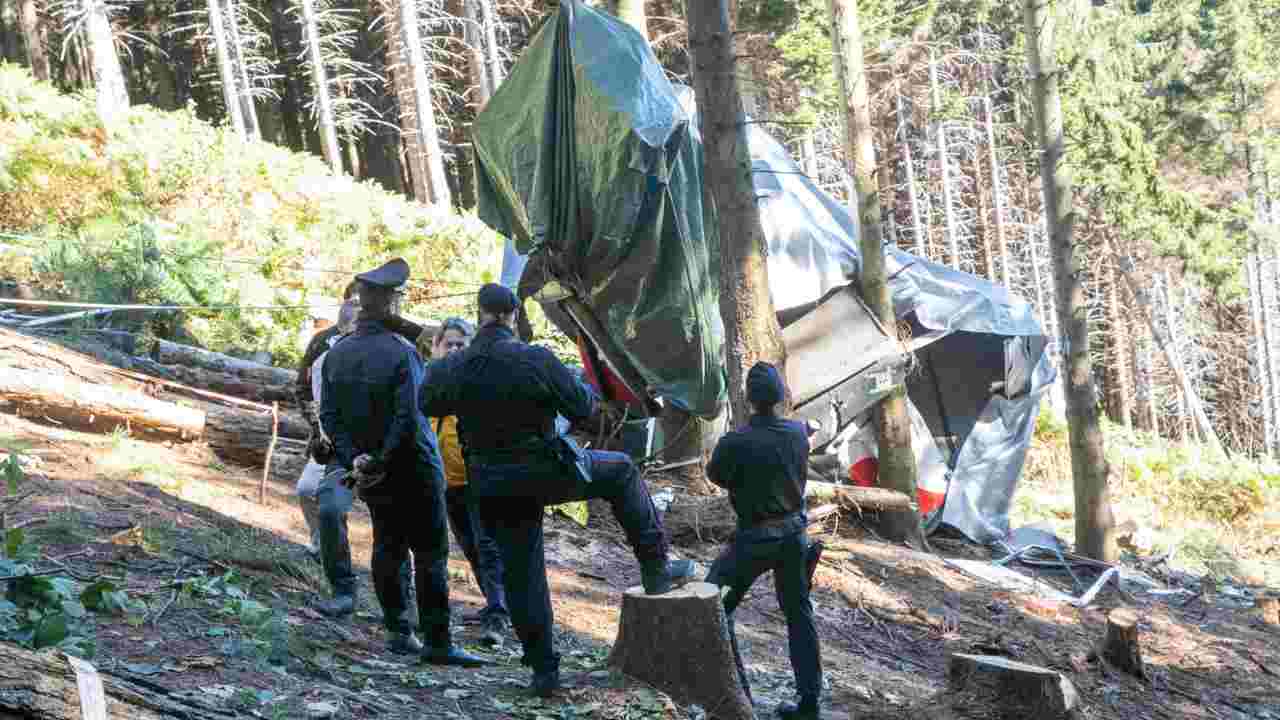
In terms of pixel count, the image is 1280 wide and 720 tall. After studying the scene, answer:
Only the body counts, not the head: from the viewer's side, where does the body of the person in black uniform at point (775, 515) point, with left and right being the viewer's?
facing away from the viewer and to the left of the viewer

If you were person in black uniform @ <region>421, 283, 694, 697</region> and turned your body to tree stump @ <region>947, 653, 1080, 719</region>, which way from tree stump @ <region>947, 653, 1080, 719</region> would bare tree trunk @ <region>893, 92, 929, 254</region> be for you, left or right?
left

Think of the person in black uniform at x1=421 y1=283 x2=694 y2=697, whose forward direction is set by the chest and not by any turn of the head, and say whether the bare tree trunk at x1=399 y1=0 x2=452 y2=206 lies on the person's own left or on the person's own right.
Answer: on the person's own left

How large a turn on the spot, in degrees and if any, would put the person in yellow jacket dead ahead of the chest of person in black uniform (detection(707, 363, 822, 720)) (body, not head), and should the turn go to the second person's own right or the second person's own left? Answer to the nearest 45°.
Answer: approximately 45° to the second person's own left

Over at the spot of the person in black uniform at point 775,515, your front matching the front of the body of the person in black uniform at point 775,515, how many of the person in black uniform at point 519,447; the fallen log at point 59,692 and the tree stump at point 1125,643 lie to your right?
1

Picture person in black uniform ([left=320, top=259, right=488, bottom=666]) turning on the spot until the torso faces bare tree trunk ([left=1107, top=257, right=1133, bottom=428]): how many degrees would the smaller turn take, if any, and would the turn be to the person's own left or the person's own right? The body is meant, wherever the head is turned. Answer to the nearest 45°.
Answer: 0° — they already face it

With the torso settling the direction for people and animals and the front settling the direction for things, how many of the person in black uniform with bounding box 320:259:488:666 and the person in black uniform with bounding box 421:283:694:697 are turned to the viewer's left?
0

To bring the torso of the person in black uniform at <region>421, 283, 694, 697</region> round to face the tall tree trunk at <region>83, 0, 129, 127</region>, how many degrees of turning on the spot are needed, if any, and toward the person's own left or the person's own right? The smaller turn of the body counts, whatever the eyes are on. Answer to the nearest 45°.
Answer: approximately 45° to the person's own left

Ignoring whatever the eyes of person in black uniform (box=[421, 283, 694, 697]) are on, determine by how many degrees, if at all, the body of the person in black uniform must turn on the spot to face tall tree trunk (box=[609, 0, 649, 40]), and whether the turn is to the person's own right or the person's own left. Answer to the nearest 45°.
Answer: approximately 45° to the person's own left

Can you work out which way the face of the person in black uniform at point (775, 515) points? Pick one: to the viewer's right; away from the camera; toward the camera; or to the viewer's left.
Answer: away from the camera

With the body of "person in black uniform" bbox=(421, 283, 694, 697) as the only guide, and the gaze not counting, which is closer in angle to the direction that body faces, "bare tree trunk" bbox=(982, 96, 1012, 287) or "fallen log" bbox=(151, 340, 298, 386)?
the bare tree trunk

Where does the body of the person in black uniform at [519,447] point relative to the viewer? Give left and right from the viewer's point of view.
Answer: facing away from the viewer and to the right of the viewer
